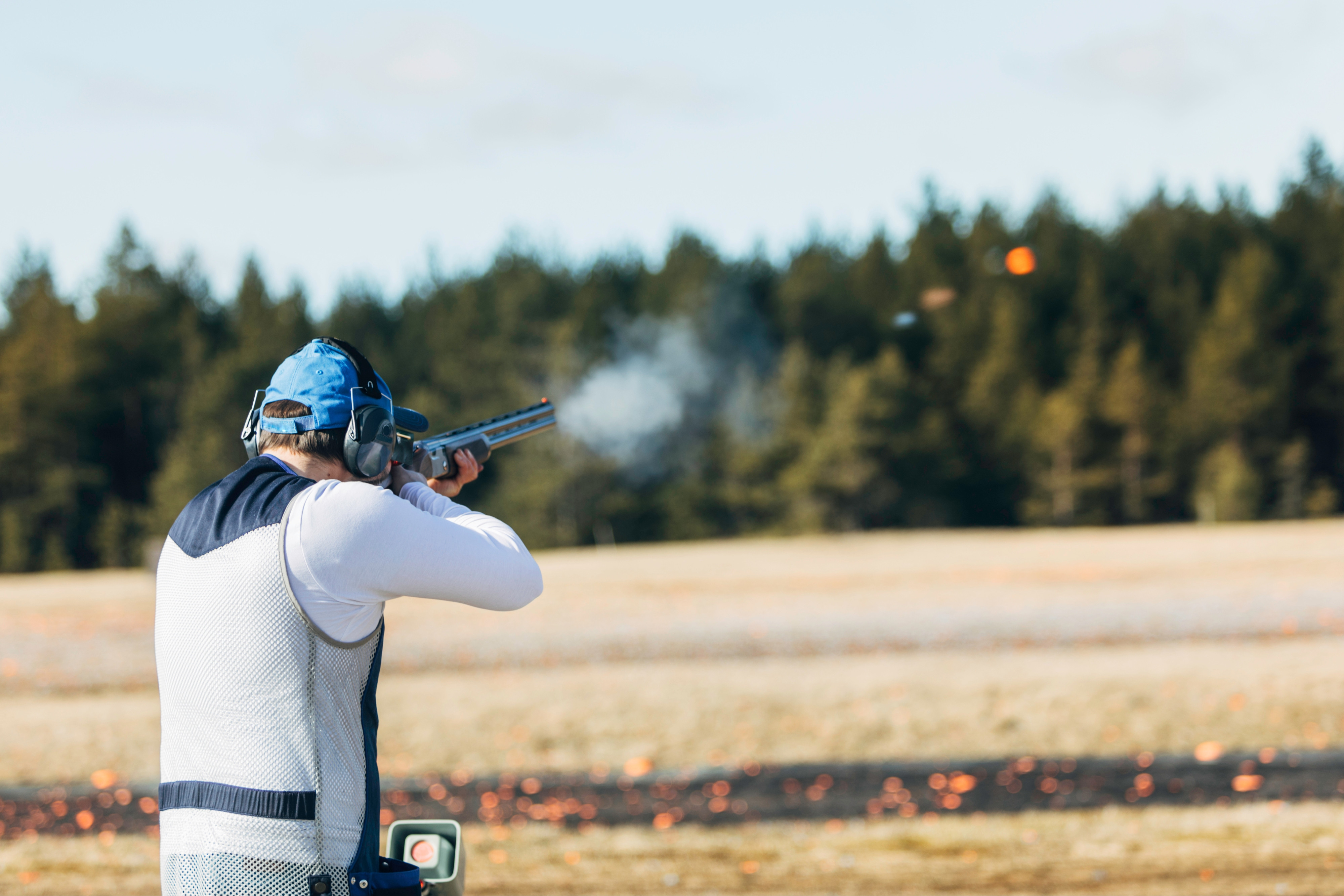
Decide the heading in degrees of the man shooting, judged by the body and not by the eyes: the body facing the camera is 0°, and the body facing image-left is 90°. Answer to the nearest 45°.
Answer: approximately 225°

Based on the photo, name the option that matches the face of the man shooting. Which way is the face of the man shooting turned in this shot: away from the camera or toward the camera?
away from the camera

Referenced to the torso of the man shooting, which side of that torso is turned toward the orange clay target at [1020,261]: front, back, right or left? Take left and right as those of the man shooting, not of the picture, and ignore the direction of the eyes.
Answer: front
